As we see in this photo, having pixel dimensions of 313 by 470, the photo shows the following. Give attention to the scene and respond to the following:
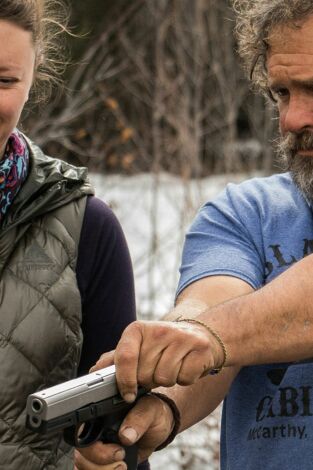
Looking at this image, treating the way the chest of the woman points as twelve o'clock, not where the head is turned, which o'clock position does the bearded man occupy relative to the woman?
The bearded man is roughly at 10 o'clock from the woman.

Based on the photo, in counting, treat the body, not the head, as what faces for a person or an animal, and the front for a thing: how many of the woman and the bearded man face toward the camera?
2

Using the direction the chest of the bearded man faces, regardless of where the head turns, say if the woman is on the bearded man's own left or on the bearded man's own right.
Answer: on the bearded man's own right

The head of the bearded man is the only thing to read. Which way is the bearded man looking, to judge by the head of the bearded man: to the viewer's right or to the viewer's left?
to the viewer's left

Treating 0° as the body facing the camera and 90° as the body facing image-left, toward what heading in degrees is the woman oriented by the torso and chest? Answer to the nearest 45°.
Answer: approximately 0°
